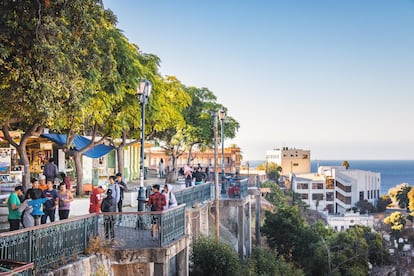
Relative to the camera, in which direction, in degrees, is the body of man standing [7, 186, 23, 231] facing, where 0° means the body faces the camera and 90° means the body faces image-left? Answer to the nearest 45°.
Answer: approximately 270°

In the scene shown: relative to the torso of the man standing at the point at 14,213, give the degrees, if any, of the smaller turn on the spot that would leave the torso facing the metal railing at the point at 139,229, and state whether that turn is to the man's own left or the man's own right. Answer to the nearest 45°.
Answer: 0° — they already face it

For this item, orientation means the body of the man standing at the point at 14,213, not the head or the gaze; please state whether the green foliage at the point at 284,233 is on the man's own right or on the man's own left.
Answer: on the man's own left
